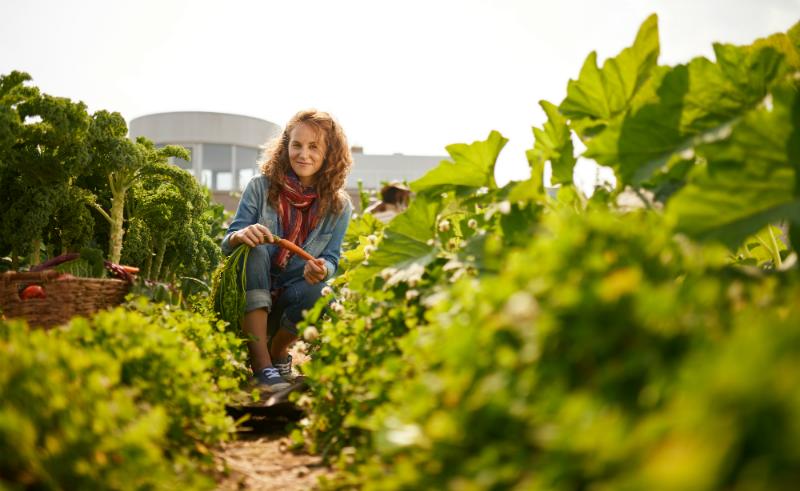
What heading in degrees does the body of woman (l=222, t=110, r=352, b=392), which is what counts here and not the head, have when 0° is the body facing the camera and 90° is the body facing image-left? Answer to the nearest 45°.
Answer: approximately 0°

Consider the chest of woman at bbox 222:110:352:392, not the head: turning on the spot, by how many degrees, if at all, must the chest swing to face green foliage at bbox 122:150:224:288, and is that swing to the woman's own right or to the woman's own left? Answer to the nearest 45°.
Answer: approximately 135° to the woman's own right
